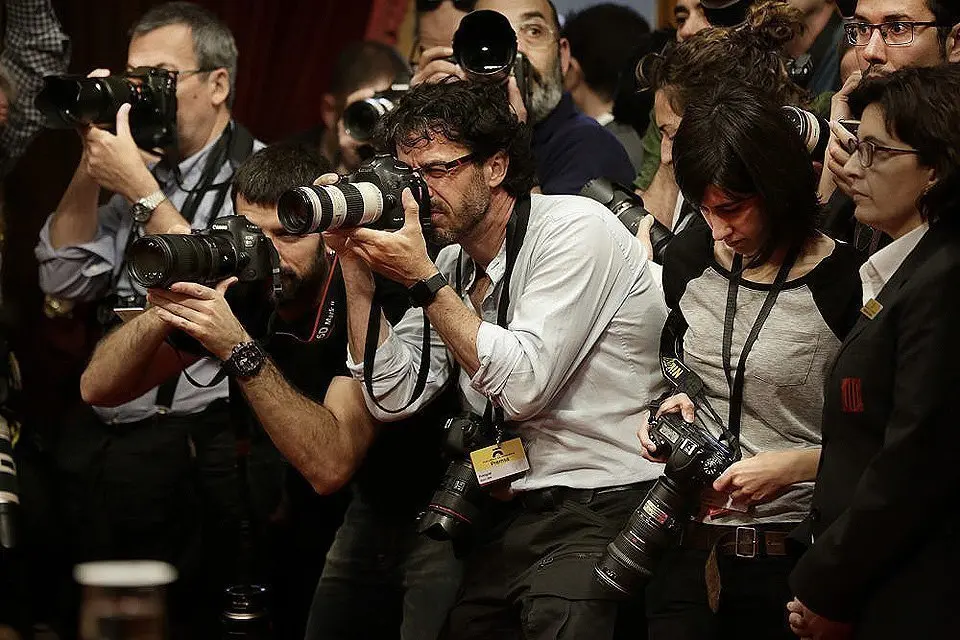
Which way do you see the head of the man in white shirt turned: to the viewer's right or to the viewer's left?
to the viewer's left

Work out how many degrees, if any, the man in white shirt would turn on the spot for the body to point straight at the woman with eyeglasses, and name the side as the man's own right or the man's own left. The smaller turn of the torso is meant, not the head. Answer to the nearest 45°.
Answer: approximately 90° to the man's own left

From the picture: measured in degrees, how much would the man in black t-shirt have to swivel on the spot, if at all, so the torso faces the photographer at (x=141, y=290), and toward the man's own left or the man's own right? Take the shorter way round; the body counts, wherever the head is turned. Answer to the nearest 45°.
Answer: approximately 90° to the man's own right

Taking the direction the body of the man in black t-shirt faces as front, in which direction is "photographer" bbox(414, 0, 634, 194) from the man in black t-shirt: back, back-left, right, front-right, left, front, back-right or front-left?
back

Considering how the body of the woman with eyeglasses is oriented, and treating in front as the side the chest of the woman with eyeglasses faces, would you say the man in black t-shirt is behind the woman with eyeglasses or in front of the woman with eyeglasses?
in front

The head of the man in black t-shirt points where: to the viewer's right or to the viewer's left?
to the viewer's left

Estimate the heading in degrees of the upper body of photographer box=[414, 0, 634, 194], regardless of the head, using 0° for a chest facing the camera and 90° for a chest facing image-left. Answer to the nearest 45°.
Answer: approximately 45°
